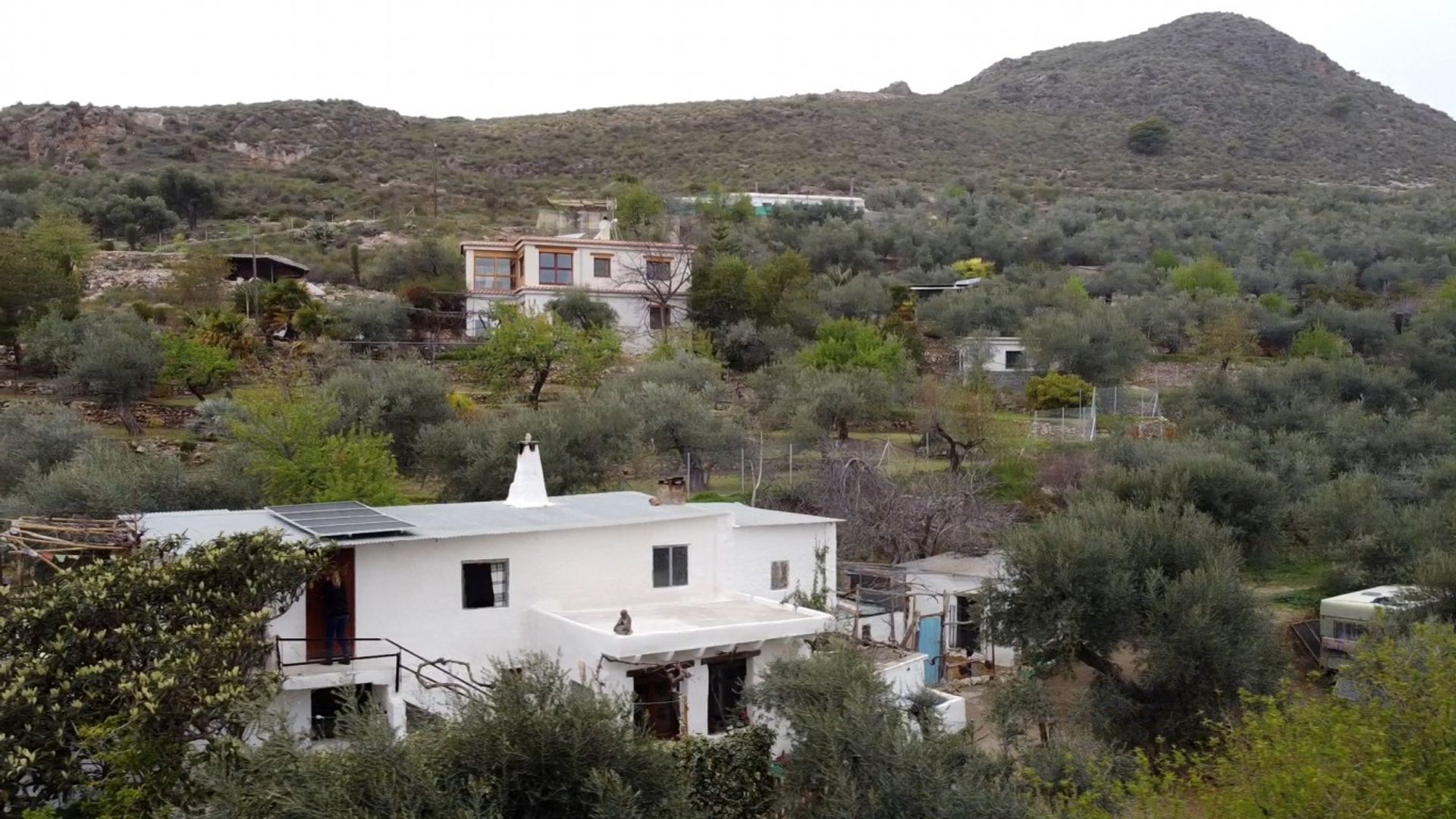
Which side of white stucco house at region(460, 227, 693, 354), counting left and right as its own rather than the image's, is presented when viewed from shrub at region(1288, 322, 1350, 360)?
left

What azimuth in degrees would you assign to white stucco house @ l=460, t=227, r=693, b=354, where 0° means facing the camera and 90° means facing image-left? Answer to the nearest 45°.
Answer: approximately 0°

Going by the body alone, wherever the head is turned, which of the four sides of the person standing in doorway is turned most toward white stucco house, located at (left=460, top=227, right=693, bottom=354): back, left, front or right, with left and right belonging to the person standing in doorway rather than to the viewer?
back

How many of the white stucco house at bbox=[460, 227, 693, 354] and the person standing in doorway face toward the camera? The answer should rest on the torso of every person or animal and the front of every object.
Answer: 2

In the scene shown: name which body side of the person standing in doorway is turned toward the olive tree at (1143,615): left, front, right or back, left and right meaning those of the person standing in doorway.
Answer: left

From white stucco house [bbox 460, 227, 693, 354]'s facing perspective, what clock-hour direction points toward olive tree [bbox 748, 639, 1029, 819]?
The olive tree is roughly at 12 o'clock from the white stucco house.

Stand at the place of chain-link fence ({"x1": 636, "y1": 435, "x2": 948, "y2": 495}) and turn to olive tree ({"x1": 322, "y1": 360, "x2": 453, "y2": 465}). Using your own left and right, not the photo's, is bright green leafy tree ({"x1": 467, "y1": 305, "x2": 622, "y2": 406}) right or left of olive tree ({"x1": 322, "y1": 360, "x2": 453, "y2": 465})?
right

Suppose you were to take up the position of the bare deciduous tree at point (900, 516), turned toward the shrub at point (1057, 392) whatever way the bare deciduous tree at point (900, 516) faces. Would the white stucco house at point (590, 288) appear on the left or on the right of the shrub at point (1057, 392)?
left

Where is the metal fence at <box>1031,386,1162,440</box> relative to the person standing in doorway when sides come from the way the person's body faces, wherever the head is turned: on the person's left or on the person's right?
on the person's left

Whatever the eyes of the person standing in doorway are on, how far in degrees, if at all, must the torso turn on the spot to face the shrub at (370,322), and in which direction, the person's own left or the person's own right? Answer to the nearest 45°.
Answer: approximately 180°

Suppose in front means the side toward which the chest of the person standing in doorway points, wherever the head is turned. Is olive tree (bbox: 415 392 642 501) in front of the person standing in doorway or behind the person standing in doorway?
behind
